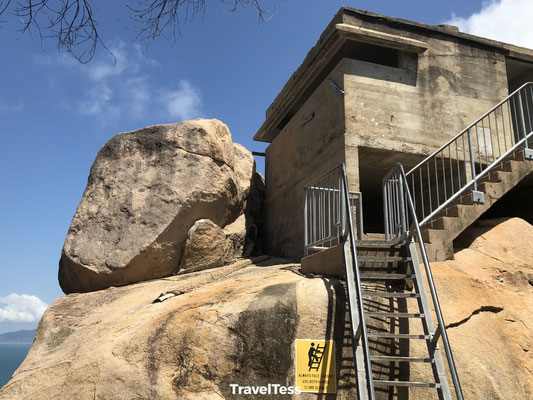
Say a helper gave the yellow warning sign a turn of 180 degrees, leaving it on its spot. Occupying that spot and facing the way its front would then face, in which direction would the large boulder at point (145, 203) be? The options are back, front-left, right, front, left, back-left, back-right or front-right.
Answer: front-left

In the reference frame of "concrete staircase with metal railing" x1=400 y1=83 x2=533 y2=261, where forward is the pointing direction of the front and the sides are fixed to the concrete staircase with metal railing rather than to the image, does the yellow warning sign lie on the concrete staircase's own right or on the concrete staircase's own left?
on the concrete staircase's own left

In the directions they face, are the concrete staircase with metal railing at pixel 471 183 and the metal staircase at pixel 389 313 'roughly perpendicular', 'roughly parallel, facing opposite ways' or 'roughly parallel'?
roughly perpendicular

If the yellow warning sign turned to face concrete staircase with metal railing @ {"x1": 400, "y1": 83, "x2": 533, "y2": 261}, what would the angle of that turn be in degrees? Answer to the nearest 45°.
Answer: approximately 135° to its left

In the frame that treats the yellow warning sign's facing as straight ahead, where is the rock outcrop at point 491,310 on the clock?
The rock outcrop is roughly at 8 o'clock from the yellow warning sign.

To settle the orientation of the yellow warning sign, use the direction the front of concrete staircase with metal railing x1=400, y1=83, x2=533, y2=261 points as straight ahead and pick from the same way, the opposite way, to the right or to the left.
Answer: to the left

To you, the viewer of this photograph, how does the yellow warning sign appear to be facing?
facing the viewer

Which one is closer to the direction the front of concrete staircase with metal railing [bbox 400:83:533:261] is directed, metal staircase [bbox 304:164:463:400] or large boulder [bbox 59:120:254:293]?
the large boulder

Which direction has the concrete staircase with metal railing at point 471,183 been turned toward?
to the viewer's left

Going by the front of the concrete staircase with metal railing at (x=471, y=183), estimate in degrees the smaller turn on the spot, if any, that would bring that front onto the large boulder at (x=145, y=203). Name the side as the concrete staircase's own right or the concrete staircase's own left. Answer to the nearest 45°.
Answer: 0° — it already faces it
